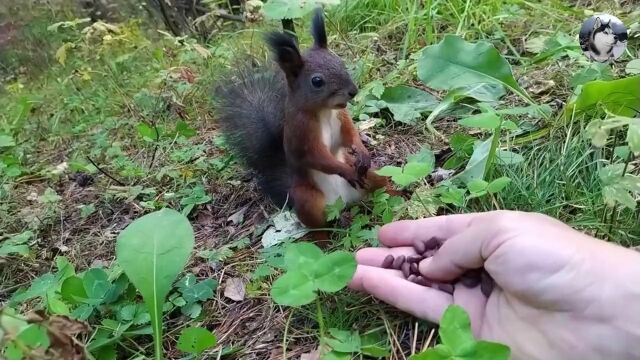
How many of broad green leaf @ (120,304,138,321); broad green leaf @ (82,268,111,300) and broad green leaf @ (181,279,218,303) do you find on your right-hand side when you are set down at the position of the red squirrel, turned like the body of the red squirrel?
3

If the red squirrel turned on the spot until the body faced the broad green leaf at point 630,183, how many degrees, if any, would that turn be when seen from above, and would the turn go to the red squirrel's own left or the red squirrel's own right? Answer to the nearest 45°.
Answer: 0° — it already faces it

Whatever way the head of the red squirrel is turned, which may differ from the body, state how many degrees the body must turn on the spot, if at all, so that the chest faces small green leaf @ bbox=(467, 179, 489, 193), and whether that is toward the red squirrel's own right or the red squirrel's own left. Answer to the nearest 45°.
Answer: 0° — it already faces it

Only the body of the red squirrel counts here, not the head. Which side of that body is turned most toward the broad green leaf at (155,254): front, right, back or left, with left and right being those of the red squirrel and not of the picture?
right

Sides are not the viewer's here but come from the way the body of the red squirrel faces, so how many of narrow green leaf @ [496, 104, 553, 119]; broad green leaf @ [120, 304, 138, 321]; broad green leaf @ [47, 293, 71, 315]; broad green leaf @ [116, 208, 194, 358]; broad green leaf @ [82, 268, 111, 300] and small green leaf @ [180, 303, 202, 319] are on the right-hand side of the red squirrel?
5

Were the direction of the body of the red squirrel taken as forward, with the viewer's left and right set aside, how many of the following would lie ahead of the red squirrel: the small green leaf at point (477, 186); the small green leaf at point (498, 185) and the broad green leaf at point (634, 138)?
3

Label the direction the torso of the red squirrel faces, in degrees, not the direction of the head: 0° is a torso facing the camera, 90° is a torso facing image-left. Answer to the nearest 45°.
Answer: approximately 315°

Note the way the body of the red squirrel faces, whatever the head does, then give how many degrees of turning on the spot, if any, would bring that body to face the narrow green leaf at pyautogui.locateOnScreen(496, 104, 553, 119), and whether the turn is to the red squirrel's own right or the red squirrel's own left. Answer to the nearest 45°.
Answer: approximately 45° to the red squirrel's own left

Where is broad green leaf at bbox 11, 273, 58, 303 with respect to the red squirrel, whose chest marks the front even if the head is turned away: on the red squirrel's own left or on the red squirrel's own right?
on the red squirrel's own right

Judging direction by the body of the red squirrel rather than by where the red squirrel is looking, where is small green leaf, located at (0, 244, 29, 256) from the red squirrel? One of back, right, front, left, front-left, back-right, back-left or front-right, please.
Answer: back-right
